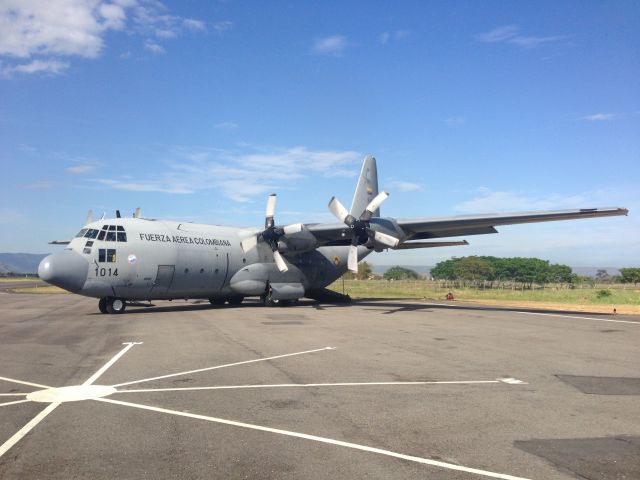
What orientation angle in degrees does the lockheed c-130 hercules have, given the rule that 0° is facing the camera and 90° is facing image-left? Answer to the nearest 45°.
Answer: approximately 45°
